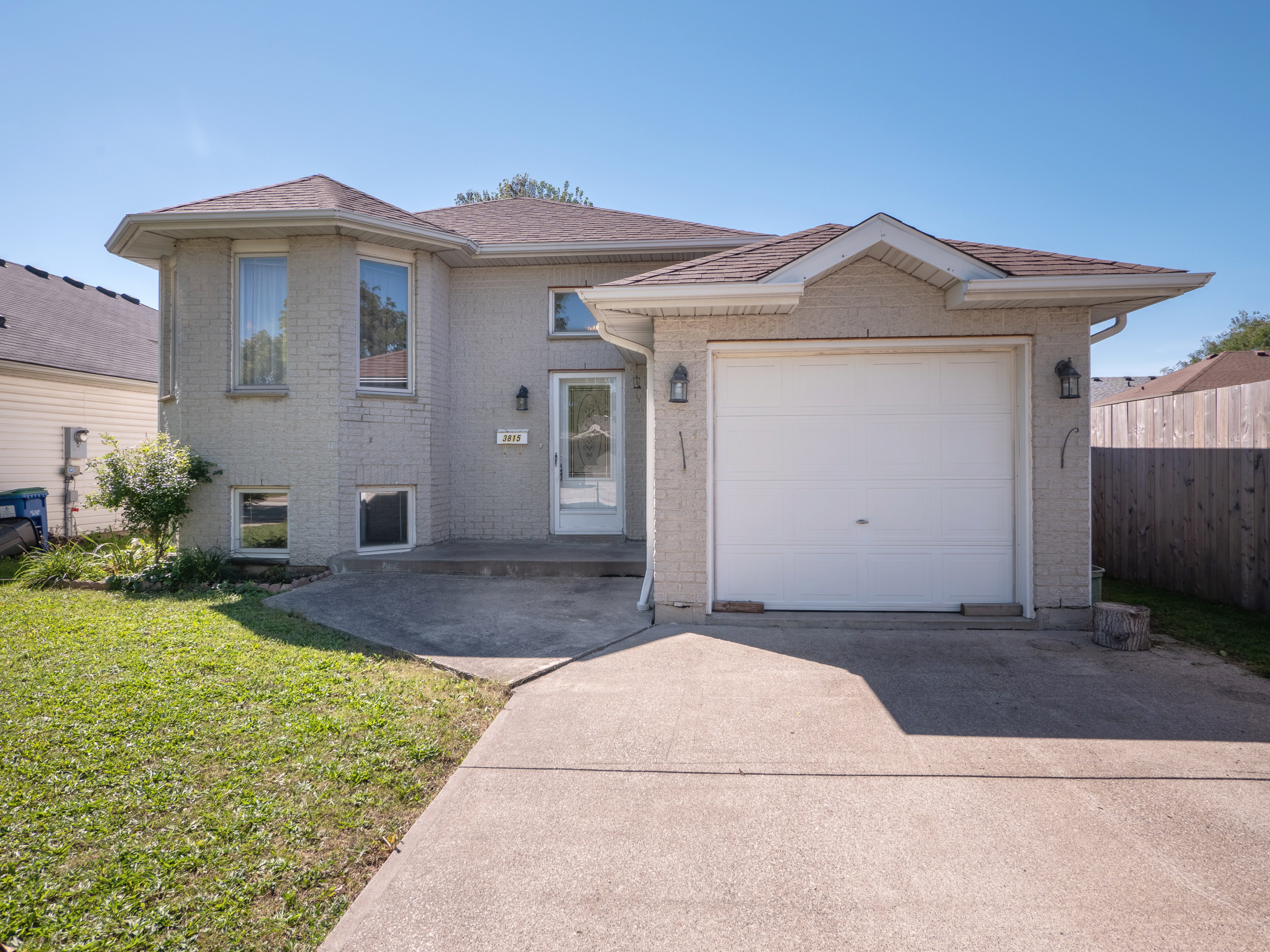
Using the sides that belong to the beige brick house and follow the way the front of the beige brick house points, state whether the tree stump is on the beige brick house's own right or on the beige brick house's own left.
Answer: on the beige brick house's own left

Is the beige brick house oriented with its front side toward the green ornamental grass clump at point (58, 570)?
no

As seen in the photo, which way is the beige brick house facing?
toward the camera

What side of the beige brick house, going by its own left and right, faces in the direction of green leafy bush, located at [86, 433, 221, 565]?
right

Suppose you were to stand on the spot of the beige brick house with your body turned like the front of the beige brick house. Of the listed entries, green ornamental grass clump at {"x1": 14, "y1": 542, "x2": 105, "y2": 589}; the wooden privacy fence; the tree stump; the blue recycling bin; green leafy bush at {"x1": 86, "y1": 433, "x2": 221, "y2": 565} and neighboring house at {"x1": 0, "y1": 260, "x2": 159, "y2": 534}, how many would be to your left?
2

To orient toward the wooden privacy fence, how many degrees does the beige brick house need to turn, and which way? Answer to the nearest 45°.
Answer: approximately 90° to its left

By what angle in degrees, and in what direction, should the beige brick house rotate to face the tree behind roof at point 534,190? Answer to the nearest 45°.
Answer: approximately 180°

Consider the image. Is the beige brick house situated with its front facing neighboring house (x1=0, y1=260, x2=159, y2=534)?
no

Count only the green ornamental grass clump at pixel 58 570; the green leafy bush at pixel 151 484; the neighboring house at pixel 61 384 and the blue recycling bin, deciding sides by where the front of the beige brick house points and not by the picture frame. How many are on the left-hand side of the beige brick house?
0

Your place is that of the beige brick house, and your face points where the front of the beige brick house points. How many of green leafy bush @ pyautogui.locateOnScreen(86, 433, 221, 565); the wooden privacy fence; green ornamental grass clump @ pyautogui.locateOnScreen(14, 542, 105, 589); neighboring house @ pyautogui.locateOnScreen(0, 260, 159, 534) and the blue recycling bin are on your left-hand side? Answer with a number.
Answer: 1

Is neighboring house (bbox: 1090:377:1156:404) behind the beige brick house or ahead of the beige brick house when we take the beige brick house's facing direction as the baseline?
behind
